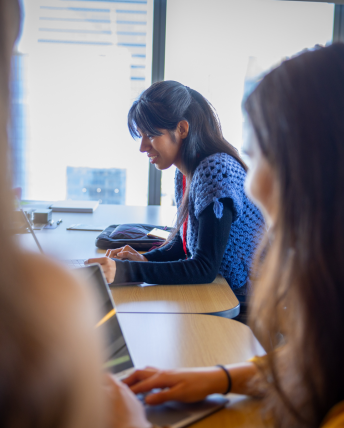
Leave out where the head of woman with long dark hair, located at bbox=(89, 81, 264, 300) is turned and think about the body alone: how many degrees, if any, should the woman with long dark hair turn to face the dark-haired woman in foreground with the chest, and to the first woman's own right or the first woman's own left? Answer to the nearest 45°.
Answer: approximately 90° to the first woman's own left

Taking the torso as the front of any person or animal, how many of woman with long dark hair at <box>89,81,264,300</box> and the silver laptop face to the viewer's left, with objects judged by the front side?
1

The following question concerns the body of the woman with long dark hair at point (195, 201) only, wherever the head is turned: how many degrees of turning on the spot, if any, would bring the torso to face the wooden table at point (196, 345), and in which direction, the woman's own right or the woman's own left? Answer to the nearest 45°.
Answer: approximately 90° to the woman's own left

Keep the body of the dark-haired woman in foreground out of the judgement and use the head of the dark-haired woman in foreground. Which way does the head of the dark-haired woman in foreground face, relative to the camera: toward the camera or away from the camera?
away from the camera

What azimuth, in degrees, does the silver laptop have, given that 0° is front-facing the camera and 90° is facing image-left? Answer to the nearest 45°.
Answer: approximately 315°

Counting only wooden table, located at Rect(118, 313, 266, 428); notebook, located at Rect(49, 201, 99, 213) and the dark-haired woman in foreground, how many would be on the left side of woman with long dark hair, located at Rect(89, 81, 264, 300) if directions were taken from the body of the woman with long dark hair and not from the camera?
2

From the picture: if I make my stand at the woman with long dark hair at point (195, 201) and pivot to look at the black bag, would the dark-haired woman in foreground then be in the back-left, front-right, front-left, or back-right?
back-left

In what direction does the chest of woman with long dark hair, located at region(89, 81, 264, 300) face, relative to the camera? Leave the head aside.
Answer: to the viewer's left

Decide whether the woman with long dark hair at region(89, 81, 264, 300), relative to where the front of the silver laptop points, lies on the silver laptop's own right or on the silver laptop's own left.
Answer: on the silver laptop's own left
